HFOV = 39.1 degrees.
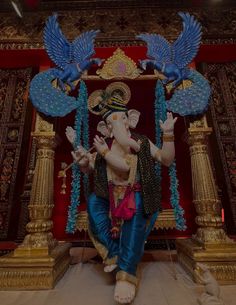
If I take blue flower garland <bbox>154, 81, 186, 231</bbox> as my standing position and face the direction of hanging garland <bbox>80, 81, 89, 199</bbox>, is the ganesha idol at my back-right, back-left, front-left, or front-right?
front-left

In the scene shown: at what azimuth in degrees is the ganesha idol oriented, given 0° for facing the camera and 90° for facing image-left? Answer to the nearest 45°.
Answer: approximately 0°

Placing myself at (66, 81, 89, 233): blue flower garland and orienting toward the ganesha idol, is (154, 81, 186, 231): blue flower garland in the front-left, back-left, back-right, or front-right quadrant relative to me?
front-left
